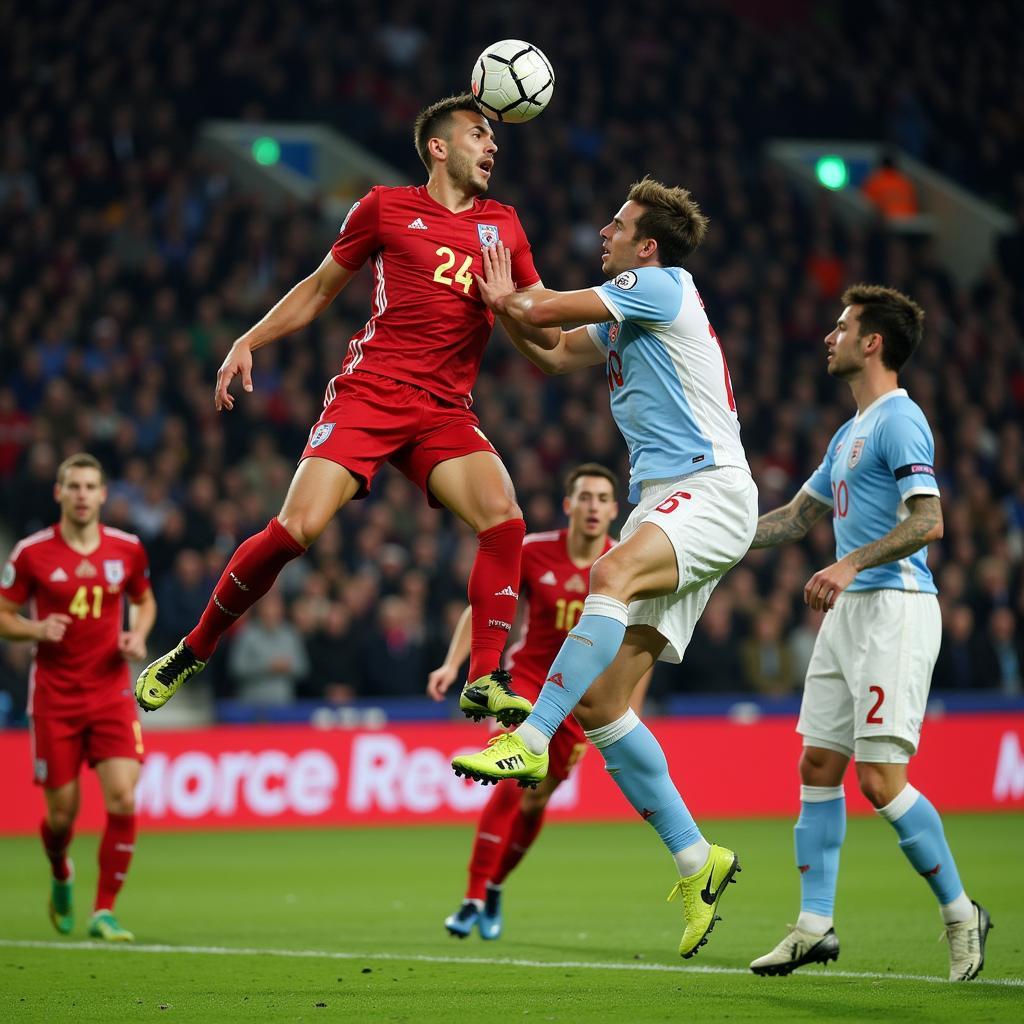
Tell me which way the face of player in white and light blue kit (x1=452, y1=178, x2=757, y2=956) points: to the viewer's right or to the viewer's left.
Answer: to the viewer's left

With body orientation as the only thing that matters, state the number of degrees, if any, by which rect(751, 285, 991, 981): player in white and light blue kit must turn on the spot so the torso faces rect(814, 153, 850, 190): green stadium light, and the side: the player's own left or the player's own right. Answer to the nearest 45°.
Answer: approximately 135° to the player's own right

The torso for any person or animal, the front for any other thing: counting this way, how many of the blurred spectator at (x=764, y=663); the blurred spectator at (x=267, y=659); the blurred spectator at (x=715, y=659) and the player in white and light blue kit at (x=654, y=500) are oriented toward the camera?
3

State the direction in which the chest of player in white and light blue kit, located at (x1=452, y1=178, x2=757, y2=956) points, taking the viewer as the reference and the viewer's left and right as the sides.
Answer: facing to the left of the viewer

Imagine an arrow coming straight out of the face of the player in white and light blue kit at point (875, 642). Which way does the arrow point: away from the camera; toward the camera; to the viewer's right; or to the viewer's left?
to the viewer's left

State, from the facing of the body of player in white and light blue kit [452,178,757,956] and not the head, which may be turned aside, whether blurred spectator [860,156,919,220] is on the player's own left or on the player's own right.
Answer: on the player's own right

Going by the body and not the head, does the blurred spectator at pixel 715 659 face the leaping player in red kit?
yes
